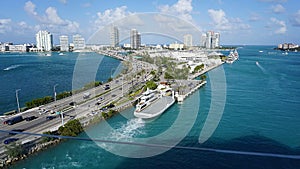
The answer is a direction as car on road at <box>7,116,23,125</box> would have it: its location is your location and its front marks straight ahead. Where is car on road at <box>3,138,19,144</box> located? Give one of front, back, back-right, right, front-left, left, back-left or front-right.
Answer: front-left

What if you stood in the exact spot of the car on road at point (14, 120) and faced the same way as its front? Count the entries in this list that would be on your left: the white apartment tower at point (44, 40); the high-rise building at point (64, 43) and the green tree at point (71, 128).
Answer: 1

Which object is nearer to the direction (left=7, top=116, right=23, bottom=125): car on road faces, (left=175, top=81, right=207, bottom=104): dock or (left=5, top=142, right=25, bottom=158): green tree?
the green tree

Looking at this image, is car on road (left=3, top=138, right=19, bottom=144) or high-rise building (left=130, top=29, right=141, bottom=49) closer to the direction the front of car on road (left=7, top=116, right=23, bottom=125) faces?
the car on road

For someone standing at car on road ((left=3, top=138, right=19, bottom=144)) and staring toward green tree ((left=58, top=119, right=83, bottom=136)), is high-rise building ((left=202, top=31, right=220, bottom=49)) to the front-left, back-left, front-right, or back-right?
front-left

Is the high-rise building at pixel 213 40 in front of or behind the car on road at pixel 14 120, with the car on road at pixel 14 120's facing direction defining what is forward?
behind

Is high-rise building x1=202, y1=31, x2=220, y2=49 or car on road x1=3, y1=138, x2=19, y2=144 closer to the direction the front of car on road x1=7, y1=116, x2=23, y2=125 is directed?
the car on road

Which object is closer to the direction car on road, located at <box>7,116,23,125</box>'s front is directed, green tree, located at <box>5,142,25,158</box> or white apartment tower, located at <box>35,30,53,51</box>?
the green tree

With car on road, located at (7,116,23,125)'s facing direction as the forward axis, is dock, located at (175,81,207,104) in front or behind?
behind

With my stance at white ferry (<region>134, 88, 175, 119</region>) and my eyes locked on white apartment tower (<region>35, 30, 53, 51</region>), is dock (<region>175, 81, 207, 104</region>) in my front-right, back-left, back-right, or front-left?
front-right

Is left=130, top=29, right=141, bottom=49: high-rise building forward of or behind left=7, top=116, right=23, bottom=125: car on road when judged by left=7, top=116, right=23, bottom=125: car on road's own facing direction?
behind

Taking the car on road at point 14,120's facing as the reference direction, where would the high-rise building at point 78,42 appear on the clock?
The high-rise building is roughly at 5 o'clock from the car on road.

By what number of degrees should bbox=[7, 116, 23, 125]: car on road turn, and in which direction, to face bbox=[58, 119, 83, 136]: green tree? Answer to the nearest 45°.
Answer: approximately 90° to its left

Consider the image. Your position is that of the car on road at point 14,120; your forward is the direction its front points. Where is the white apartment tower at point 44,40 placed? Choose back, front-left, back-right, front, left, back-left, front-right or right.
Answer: back-right
